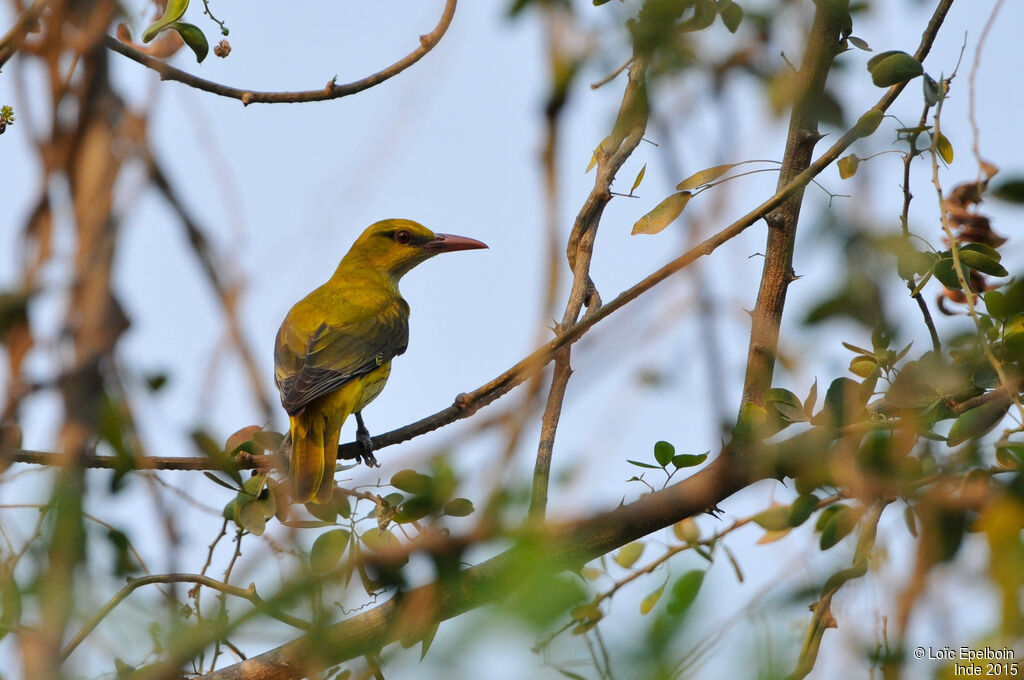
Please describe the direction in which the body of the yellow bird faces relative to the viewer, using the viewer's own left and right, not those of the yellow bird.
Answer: facing away from the viewer and to the right of the viewer

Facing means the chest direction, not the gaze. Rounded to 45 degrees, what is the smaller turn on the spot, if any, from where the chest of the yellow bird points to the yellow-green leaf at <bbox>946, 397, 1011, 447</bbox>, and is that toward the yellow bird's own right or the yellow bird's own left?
approximately 45° to the yellow bird's own right

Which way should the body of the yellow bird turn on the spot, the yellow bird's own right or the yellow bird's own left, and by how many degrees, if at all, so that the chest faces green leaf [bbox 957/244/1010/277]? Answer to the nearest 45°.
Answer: approximately 90° to the yellow bird's own right

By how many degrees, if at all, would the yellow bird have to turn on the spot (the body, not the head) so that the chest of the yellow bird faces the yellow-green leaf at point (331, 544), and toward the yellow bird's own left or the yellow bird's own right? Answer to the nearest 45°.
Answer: approximately 135° to the yellow bird's own right

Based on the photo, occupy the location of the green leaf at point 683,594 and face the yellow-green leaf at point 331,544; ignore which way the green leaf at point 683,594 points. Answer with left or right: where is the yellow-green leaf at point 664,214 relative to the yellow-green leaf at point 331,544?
right
